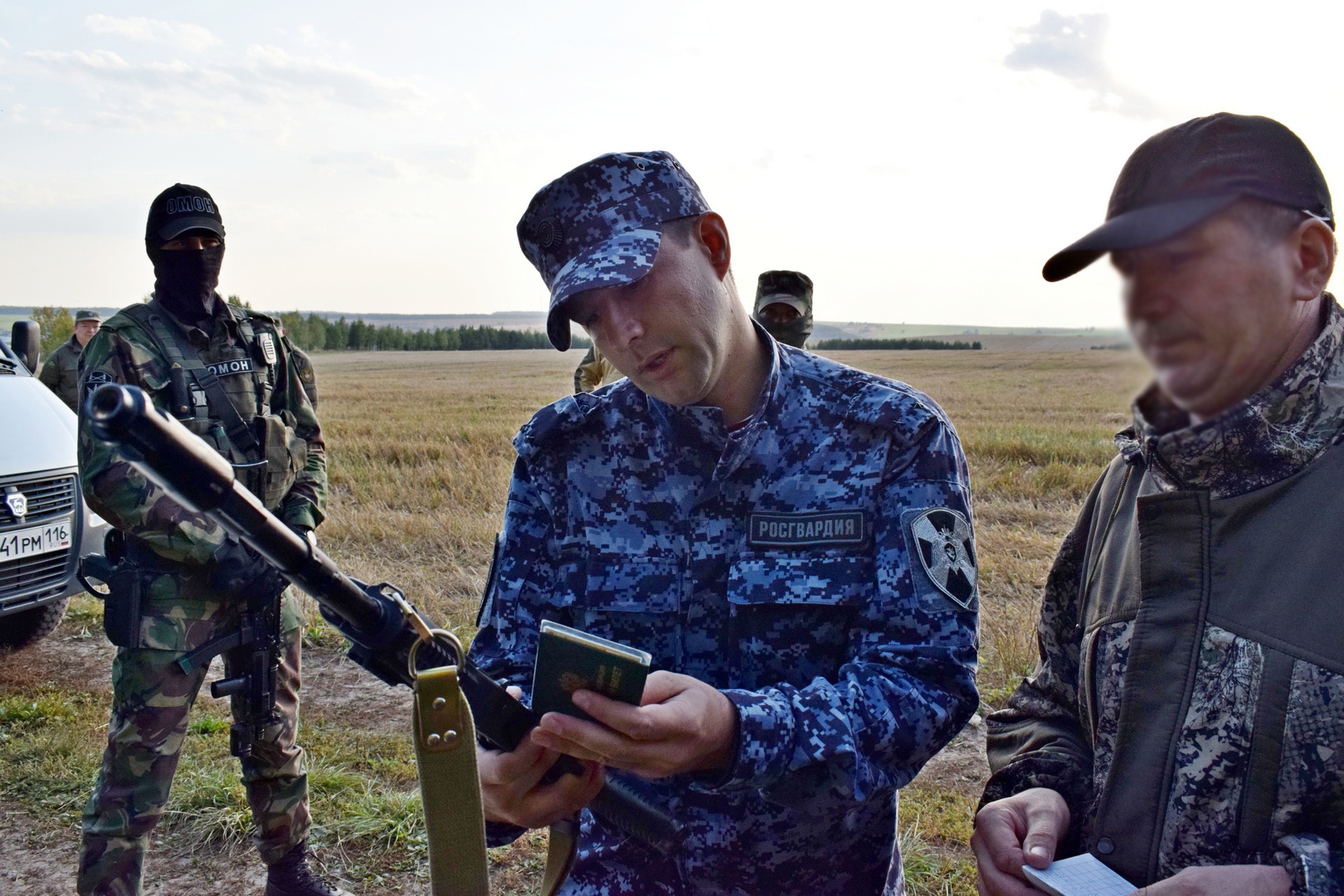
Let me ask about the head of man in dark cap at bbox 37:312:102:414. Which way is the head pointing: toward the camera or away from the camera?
toward the camera

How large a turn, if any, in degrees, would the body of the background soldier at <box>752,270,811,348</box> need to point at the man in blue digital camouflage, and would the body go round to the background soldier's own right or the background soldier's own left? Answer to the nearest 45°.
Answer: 0° — they already face them

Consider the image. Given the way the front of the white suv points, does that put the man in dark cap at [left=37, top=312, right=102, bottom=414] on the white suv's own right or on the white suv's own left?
on the white suv's own left

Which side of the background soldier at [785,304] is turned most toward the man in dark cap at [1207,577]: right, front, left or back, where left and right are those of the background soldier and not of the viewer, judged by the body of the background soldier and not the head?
front

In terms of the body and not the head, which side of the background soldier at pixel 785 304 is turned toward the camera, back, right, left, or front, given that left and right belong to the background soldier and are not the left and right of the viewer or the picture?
front

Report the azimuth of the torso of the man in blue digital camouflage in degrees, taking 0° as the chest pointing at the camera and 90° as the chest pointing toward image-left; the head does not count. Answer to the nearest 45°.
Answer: approximately 45°

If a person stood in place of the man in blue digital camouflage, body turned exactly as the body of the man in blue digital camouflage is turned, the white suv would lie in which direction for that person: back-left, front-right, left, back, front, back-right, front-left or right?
right

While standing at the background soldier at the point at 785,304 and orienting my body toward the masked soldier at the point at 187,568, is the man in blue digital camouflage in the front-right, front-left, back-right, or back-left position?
front-left

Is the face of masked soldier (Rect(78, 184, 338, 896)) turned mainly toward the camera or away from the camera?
toward the camera

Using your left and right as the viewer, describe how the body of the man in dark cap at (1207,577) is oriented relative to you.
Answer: facing the viewer and to the left of the viewer

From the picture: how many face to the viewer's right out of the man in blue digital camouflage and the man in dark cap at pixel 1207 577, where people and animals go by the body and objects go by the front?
0

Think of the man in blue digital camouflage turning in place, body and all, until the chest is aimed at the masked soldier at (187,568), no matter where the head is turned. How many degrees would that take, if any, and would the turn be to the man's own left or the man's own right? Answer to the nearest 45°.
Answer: approximately 90° to the man's own right

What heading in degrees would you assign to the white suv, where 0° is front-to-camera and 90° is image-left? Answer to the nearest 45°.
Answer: approximately 315°
